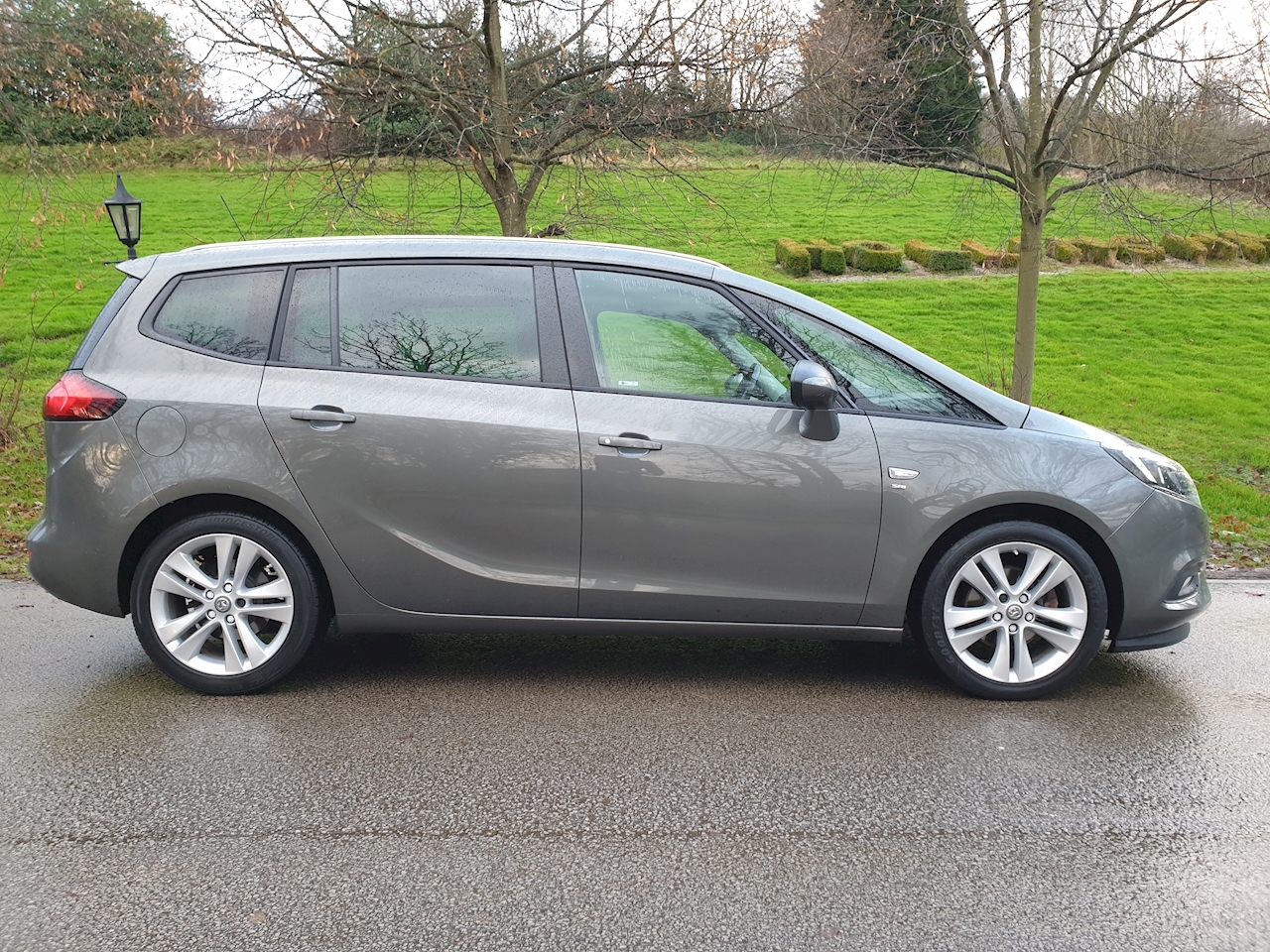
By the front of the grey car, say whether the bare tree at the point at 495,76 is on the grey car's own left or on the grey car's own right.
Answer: on the grey car's own left

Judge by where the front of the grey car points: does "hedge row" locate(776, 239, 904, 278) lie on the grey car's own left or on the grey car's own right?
on the grey car's own left

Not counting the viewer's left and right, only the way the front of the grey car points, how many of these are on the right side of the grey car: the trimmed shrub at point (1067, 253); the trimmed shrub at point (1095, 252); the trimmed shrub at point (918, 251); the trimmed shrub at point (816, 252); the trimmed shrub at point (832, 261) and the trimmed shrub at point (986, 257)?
0

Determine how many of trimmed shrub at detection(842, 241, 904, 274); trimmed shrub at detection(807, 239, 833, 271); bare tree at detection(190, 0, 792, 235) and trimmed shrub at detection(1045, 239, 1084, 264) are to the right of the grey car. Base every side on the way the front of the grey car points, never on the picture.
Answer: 0

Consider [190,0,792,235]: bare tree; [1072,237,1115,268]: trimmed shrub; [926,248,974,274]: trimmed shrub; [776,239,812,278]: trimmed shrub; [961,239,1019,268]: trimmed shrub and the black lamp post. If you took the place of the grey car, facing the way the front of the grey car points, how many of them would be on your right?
0

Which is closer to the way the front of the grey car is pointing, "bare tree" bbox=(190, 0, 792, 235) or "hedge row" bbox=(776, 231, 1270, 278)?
the hedge row

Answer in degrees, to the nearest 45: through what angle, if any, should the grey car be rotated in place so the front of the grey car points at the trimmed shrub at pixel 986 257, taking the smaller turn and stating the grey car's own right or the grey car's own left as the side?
approximately 45° to the grey car's own left

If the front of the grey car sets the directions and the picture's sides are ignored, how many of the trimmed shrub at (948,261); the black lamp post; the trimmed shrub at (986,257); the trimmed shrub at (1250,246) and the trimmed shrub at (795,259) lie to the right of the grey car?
0

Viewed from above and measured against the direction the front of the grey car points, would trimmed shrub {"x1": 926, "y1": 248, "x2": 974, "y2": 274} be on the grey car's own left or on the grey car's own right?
on the grey car's own left

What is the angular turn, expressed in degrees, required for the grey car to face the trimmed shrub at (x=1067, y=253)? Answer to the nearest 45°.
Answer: approximately 45° to its left

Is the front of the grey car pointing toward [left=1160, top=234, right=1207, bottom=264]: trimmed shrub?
no

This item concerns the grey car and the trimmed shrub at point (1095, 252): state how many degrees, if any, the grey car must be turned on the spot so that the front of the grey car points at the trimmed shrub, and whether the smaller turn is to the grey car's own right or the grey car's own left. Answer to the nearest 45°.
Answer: approximately 45° to the grey car's own left

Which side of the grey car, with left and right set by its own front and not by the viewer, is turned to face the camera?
right

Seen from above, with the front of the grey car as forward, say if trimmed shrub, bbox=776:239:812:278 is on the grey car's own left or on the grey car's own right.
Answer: on the grey car's own left

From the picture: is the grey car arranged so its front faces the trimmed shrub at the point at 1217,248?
no

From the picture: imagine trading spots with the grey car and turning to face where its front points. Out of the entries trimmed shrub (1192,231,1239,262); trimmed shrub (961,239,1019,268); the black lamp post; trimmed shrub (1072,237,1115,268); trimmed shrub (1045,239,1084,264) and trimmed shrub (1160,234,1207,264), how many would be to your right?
0

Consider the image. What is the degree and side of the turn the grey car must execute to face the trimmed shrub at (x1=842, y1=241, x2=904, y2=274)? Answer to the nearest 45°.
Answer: approximately 90° to its left

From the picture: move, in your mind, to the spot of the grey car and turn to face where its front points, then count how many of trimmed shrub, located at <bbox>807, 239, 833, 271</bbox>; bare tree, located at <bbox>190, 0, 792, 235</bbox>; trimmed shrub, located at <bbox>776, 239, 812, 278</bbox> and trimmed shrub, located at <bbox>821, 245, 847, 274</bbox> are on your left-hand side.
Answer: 4

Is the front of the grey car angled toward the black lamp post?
no
